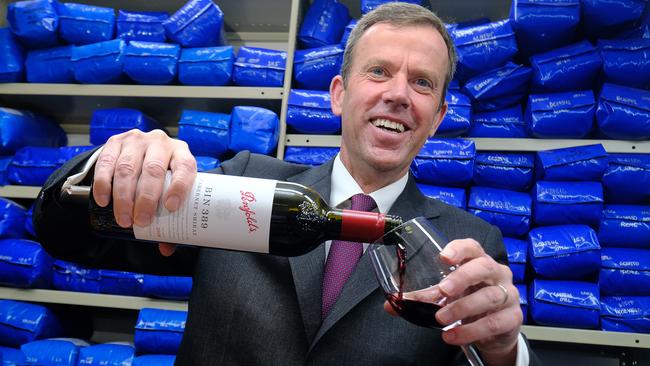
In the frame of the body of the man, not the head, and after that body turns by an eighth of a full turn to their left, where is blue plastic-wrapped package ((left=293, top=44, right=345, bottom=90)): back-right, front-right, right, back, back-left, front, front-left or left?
back-left

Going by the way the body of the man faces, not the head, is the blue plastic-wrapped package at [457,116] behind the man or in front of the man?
behind

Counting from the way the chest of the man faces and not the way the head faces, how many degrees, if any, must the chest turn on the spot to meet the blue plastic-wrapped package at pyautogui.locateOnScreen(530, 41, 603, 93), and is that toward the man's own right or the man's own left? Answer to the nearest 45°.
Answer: approximately 135° to the man's own left

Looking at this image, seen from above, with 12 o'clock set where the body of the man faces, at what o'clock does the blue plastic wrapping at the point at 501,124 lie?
The blue plastic wrapping is roughly at 7 o'clock from the man.

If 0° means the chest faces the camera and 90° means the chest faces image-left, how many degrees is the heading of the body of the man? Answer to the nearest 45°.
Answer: approximately 0°

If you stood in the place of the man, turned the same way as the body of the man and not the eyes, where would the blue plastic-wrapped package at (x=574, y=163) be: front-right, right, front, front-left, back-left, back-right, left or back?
back-left

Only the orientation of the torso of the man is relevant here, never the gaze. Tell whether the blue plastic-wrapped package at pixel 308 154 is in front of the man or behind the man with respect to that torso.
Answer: behind

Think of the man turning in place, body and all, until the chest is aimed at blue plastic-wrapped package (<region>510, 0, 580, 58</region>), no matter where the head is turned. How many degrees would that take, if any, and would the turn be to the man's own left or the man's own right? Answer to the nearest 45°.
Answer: approximately 135° to the man's own left

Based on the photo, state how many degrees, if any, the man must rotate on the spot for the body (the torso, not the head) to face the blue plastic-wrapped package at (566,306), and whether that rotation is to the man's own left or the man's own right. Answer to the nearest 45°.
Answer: approximately 135° to the man's own left

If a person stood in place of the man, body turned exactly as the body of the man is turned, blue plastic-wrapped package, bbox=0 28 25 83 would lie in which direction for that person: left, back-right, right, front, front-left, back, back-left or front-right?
back-right

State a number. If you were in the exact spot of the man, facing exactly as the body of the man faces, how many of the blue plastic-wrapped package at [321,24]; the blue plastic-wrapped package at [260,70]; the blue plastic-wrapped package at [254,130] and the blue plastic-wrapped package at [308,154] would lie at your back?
4
